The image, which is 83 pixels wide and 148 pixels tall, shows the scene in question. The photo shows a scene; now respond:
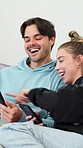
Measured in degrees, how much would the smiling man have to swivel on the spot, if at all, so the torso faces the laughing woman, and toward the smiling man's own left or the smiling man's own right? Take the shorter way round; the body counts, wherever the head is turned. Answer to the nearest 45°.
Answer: approximately 45° to the smiling man's own left

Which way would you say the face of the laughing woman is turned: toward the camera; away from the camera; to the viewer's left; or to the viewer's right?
to the viewer's left

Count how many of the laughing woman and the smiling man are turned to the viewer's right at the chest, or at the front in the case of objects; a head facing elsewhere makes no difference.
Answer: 0
